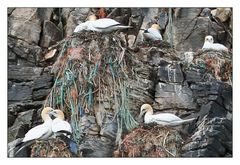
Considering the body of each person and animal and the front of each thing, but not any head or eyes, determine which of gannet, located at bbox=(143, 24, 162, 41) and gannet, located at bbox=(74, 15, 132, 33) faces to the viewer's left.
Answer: gannet, located at bbox=(74, 15, 132, 33)

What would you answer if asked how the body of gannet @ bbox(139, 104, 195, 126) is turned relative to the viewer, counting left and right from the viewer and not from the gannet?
facing to the left of the viewer

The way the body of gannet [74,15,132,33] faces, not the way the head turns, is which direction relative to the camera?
to the viewer's left

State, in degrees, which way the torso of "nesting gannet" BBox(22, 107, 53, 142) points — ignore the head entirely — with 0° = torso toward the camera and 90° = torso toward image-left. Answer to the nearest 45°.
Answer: approximately 270°
